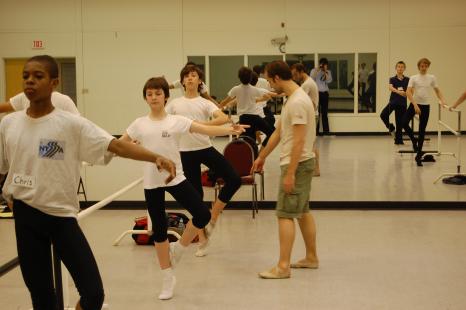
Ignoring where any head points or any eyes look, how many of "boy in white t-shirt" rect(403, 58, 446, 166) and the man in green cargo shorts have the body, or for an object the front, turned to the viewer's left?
1

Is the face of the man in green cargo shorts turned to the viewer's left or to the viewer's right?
to the viewer's left

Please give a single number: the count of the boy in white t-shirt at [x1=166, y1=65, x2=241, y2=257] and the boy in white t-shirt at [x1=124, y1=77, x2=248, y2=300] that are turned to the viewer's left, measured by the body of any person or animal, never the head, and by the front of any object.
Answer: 0

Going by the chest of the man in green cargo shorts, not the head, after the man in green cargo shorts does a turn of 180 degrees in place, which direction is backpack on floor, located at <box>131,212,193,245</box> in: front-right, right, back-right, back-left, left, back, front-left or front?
back-left

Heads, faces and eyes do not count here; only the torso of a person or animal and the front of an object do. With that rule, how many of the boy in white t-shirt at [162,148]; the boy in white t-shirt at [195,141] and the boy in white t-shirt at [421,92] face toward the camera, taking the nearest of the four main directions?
3

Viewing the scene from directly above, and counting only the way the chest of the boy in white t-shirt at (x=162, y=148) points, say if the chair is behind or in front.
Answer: behind

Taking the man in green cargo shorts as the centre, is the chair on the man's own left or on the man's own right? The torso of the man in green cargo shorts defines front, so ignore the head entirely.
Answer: on the man's own right

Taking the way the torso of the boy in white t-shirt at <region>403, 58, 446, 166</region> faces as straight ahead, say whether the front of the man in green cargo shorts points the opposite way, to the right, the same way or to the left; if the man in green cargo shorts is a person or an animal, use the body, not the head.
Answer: to the right

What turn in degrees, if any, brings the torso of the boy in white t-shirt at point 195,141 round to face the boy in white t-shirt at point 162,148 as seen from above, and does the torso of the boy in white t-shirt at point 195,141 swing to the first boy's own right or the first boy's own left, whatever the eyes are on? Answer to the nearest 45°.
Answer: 0° — they already face them

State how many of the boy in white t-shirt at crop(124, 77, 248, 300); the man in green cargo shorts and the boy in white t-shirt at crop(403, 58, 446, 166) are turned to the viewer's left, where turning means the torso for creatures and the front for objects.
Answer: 1

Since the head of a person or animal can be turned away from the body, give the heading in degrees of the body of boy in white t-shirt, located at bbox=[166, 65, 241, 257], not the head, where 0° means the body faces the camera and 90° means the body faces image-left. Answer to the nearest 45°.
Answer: approximately 0°

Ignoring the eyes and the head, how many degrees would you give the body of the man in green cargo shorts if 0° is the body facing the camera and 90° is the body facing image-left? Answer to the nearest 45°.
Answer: approximately 90°
